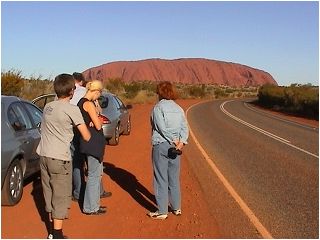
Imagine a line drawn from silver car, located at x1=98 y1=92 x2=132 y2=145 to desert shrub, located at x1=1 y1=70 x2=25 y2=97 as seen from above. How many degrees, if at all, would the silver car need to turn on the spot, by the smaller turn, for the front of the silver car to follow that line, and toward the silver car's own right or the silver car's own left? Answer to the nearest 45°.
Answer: approximately 90° to the silver car's own left

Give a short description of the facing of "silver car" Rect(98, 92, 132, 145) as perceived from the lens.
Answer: facing away from the viewer and to the right of the viewer

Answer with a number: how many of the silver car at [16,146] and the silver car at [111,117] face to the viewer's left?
0

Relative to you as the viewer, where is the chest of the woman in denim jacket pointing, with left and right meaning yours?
facing away from the viewer and to the left of the viewer

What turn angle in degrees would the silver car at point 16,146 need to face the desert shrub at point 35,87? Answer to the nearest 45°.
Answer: approximately 45° to its left

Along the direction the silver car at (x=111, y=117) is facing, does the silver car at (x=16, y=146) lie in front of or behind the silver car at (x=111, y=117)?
behind

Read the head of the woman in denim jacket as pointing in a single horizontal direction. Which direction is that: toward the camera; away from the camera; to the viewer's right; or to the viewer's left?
away from the camera

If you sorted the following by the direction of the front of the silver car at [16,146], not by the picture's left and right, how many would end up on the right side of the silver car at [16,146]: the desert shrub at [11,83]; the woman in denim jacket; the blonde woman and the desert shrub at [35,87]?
2

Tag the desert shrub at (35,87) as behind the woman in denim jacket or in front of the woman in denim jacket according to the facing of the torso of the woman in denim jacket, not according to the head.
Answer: in front

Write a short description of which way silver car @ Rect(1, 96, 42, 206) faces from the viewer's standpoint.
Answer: facing away from the viewer and to the right of the viewer
